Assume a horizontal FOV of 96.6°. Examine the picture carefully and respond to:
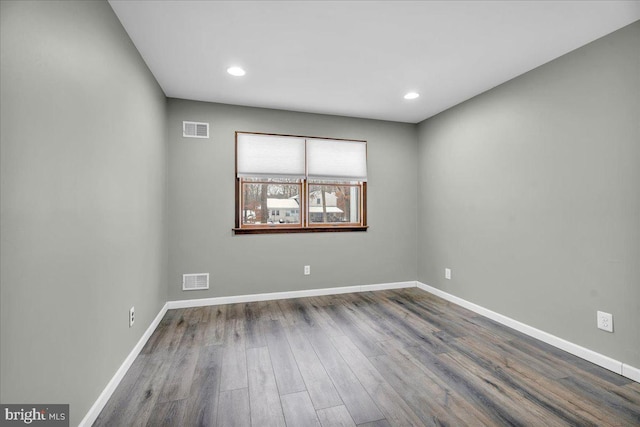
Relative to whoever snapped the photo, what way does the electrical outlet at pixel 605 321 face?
facing the viewer and to the left of the viewer

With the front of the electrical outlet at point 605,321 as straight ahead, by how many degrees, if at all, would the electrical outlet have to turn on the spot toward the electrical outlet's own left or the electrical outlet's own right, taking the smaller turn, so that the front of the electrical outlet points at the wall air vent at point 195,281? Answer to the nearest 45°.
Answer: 0° — it already faces it

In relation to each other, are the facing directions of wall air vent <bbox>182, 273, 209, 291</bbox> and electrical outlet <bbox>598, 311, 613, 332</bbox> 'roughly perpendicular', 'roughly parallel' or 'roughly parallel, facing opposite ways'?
roughly perpendicular

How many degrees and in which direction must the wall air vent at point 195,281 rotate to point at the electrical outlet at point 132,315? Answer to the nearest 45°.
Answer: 0° — it already faces it

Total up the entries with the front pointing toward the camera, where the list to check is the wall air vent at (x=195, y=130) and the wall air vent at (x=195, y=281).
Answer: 2

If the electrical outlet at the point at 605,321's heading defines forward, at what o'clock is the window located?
The window is roughly at 1 o'clock from the electrical outlet.

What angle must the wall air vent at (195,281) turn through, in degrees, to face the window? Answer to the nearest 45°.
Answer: approximately 90° to its left

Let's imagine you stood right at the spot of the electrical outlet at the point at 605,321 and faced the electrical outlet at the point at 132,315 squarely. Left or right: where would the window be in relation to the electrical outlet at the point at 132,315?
right

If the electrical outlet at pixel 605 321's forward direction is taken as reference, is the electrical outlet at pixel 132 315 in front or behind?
in front

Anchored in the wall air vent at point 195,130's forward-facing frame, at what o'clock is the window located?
The window is roughly at 9 o'clock from the wall air vent.

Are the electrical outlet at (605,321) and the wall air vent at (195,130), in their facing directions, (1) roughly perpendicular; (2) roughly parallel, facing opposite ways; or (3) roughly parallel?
roughly perpendicular

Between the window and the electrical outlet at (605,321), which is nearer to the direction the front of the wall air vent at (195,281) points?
the electrical outlet

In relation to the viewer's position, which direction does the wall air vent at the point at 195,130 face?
facing the viewer
